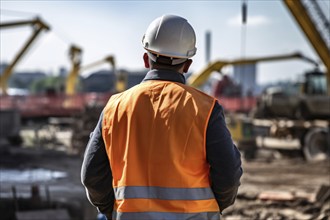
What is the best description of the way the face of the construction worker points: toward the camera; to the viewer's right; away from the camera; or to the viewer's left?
away from the camera

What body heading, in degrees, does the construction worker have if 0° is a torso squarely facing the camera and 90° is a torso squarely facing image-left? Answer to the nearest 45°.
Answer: approximately 180°
